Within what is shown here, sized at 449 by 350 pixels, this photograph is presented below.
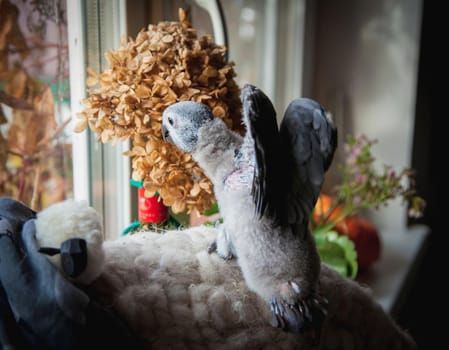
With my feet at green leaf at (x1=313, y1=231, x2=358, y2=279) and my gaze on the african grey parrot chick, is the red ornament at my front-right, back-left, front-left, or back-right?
front-right

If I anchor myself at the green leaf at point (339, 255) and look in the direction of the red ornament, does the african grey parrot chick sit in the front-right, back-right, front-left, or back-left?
front-left

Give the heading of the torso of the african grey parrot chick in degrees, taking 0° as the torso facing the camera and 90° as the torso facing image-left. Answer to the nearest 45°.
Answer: approximately 135°
